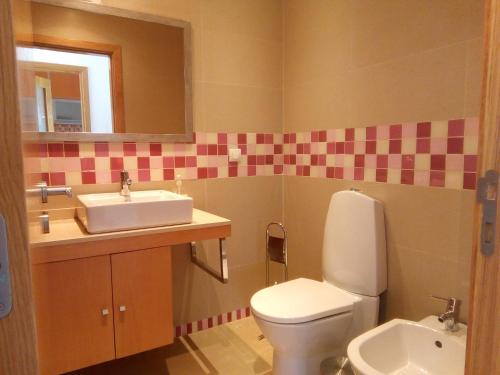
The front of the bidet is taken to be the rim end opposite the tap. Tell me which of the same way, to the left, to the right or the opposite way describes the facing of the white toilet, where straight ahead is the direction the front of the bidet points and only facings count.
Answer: the same way

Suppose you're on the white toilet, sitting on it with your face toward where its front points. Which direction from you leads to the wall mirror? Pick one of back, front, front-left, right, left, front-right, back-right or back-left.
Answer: front-right

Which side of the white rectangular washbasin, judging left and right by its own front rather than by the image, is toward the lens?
front

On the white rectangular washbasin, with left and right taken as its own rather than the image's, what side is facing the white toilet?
left

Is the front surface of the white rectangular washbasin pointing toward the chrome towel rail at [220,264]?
no

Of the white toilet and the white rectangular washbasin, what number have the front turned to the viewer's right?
0

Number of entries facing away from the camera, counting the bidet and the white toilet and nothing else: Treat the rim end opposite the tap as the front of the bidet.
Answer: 0

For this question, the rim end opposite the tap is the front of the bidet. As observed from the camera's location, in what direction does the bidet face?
facing the viewer and to the left of the viewer

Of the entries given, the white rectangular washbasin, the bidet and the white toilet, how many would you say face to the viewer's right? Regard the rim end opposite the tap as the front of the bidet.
0
